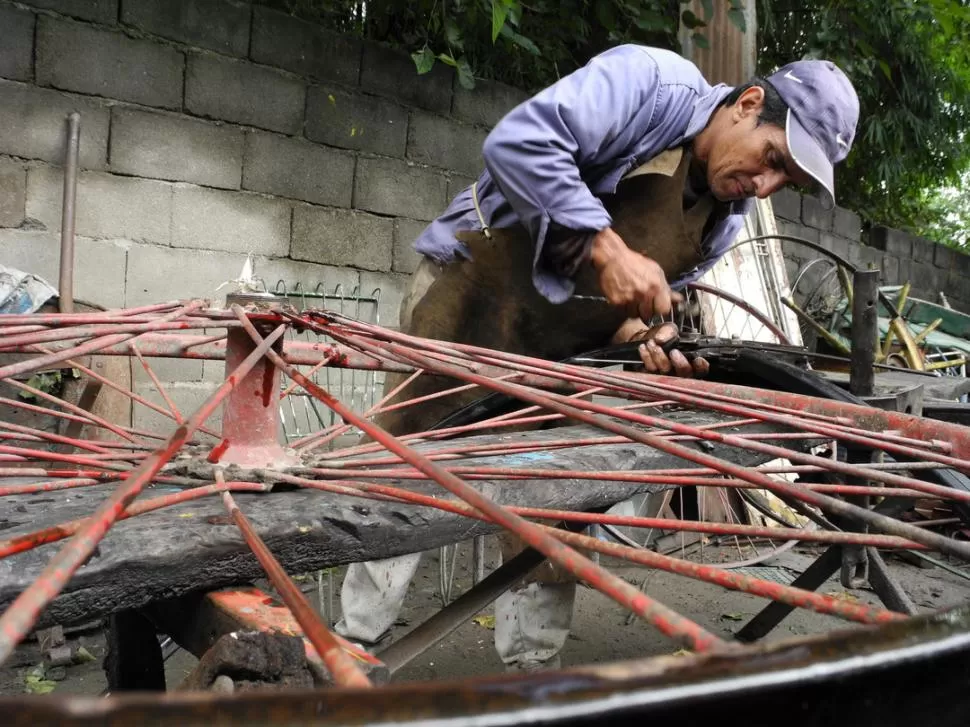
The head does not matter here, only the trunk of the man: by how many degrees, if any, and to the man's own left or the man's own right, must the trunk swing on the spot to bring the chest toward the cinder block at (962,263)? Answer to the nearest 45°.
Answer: approximately 90° to the man's own left

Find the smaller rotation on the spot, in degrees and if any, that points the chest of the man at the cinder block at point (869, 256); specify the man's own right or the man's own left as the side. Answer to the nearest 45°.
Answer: approximately 90° to the man's own left

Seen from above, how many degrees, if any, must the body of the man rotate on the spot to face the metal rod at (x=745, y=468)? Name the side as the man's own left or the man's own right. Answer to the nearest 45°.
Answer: approximately 45° to the man's own right

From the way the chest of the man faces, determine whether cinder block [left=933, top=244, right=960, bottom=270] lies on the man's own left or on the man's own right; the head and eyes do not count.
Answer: on the man's own left

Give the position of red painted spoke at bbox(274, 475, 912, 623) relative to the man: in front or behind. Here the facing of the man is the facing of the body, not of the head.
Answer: in front

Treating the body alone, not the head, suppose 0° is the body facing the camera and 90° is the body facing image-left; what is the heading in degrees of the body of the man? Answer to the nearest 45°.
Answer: approximately 315°

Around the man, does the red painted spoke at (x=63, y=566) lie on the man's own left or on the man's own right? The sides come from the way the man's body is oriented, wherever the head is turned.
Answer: on the man's own right

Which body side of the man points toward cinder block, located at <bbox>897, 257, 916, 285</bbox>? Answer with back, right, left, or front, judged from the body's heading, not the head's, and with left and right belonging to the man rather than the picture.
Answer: left

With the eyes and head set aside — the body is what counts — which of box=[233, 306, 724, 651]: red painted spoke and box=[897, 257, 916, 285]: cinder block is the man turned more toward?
the red painted spoke

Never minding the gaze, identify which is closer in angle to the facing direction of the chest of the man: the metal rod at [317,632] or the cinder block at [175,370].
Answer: the metal rod

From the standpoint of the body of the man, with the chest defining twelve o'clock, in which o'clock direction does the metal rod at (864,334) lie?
The metal rod is roughly at 11 o'clock from the man.
